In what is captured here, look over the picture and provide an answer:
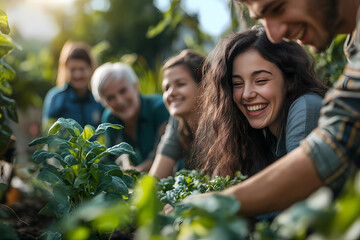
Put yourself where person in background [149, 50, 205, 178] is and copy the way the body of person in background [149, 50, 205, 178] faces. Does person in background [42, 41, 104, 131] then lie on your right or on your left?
on your right

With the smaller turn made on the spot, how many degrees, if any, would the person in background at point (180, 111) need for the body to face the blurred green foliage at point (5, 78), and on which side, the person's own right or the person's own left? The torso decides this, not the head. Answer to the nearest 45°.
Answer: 0° — they already face it

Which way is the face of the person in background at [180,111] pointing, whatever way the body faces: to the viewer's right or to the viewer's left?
to the viewer's left

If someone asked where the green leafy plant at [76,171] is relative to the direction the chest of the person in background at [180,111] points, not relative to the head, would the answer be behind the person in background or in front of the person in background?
in front

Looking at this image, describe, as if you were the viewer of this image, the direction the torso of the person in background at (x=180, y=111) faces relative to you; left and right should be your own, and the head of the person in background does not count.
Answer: facing the viewer and to the left of the viewer

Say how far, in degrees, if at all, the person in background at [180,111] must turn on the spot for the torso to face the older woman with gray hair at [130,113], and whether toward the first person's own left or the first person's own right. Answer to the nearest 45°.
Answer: approximately 90° to the first person's own right
